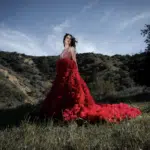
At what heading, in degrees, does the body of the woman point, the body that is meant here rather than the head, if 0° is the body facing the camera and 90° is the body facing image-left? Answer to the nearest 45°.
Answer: approximately 45°
